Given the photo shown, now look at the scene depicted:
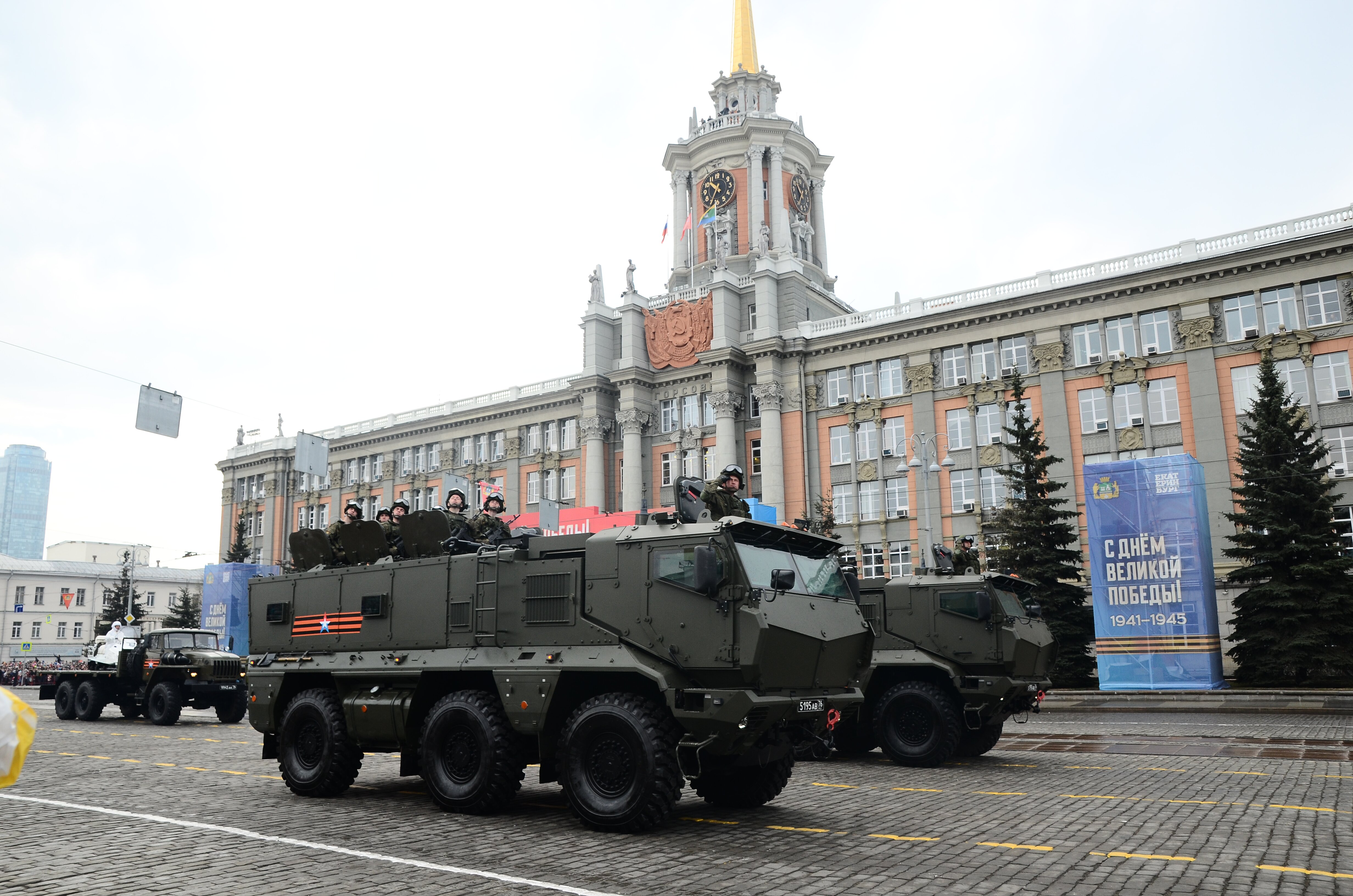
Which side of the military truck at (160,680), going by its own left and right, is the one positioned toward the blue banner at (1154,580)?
front

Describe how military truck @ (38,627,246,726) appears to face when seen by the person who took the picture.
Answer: facing the viewer and to the right of the viewer

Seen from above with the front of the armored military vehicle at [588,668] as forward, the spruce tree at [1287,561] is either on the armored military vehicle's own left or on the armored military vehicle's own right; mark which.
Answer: on the armored military vehicle's own left

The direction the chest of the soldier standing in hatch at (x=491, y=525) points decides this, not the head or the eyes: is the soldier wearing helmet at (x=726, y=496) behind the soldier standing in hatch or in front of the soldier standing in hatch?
in front

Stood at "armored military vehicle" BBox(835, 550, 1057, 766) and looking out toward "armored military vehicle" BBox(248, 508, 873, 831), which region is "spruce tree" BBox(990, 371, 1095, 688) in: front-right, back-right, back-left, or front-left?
back-right

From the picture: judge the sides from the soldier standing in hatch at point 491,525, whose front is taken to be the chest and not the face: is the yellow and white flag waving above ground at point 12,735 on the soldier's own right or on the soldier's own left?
on the soldier's own right

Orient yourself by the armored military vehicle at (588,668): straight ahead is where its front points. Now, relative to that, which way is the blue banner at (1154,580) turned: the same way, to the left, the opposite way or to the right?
to the right

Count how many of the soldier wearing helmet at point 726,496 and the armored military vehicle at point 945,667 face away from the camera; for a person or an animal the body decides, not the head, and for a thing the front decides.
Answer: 0

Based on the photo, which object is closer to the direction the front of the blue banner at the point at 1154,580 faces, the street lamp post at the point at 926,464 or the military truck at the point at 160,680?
the military truck

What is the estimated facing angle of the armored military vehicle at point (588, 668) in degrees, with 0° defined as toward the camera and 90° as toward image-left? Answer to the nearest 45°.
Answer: approximately 315°

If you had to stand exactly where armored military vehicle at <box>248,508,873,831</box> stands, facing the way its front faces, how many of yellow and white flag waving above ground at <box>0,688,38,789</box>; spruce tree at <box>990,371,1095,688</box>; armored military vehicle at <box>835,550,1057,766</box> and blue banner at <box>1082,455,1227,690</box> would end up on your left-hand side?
3

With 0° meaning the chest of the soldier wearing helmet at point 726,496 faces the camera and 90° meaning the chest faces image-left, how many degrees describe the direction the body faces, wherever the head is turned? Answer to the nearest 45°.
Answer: approximately 315°
